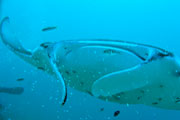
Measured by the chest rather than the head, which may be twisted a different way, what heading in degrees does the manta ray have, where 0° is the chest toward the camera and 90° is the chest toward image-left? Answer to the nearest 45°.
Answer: approximately 45°
